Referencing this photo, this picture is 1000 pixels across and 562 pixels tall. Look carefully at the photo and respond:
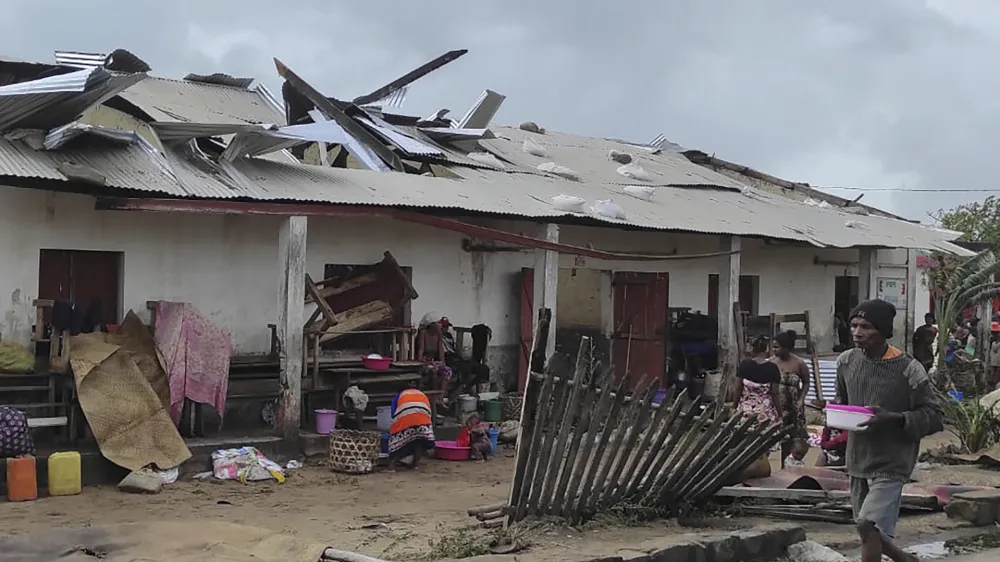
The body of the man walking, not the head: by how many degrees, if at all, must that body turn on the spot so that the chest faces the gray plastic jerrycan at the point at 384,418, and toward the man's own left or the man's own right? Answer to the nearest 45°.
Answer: approximately 90° to the man's own right

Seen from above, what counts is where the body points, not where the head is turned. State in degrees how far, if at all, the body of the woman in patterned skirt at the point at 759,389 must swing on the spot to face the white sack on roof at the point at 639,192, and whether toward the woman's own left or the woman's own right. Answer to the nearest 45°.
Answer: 0° — they already face it

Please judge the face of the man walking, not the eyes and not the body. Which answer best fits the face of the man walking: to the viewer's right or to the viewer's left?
to the viewer's left

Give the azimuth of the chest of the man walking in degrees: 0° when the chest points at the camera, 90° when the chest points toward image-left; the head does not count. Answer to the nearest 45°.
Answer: approximately 45°

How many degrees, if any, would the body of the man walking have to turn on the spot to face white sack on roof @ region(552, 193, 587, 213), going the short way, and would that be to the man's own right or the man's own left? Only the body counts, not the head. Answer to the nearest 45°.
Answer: approximately 90° to the man's own right

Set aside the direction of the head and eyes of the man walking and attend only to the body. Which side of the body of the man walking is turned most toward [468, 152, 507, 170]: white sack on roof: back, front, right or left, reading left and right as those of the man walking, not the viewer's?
right

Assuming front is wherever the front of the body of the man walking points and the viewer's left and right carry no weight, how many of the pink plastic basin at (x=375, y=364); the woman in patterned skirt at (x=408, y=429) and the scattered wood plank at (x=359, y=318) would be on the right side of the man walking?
3

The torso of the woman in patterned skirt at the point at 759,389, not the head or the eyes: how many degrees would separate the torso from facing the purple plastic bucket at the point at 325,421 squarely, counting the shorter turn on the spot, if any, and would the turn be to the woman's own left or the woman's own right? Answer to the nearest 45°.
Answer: approximately 90° to the woman's own left

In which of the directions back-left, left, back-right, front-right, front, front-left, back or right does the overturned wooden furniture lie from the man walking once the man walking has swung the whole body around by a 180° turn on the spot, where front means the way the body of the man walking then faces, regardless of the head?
left

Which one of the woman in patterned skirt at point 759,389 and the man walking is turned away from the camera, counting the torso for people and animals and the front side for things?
the woman in patterned skirt

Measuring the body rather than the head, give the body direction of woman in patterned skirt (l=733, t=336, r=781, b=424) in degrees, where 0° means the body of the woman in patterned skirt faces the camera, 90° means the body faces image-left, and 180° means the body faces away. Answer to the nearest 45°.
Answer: approximately 180°
